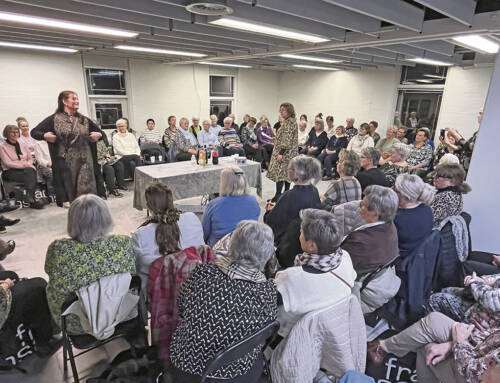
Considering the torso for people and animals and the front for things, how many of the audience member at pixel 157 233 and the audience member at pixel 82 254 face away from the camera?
2

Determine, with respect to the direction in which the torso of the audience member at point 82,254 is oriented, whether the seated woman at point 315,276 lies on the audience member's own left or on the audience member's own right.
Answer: on the audience member's own right

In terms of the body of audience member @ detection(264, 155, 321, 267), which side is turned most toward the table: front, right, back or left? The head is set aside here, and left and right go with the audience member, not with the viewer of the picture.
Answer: front

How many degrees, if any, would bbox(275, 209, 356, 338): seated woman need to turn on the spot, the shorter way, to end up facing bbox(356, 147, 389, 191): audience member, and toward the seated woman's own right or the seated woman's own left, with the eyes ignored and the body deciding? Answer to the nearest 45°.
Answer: approximately 45° to the seated woman's own right

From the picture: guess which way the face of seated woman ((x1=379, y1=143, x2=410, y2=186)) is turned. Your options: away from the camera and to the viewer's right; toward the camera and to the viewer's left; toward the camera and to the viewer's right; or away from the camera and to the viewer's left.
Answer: toward the camera and to the viewer's left

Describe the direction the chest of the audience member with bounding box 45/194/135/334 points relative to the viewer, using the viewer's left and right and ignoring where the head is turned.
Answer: facing away from the viewer

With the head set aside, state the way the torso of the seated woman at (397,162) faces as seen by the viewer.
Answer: to the viewer's left

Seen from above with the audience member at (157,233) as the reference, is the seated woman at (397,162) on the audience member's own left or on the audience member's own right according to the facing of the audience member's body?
on the audience member's own right

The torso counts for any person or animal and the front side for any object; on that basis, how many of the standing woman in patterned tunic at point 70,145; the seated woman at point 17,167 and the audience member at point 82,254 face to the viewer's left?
0

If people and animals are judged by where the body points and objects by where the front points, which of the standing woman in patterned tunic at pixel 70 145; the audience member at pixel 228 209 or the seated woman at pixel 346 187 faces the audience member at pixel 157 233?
the standing woman in patterned tunic

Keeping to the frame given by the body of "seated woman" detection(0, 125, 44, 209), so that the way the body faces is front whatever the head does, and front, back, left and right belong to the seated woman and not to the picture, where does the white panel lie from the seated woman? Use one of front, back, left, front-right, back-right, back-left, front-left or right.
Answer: front

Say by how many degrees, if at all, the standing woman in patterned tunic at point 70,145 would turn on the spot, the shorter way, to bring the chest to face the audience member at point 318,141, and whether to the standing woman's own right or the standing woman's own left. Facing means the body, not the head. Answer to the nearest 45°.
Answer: approximately 90° to the standing woman's own left

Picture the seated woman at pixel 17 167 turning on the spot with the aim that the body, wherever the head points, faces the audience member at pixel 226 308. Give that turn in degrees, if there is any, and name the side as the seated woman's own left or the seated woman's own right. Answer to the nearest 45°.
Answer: approximately 45° to the seated woman's own right

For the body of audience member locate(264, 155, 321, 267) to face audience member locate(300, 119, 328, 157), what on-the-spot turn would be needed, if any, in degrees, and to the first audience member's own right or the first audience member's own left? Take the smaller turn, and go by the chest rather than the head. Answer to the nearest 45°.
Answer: approximately 45° to the first audience member's own right

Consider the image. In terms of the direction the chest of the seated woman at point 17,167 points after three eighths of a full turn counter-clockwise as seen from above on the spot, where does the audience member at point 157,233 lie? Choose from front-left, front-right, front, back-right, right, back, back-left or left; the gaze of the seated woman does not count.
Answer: back

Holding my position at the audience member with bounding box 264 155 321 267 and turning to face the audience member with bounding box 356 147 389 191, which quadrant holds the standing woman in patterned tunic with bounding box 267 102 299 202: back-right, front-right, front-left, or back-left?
front-left

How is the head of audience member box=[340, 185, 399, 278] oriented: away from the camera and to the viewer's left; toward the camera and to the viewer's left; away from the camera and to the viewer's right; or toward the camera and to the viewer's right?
away from the camera and to the viewer's left

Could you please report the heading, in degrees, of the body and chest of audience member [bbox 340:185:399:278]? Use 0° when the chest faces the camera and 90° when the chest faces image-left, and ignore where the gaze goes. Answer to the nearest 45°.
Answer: approximately 135°
